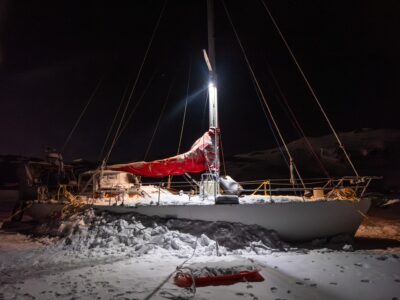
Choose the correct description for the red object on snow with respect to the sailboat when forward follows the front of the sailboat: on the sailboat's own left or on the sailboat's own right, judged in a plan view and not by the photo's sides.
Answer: on the sailboat's own right

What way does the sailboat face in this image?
to the viewer's right
